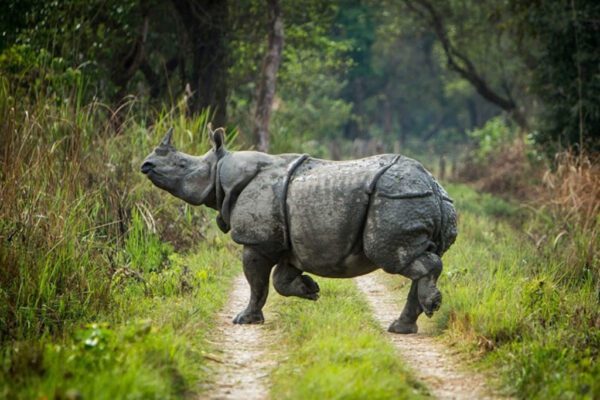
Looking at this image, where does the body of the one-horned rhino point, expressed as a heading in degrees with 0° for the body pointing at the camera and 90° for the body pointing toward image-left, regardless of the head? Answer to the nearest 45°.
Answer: approximately 90°

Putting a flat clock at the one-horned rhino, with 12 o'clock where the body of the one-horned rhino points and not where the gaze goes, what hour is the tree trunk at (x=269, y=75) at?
The tree trunk is roughly at 3 o'clock from the one-horned rhino.

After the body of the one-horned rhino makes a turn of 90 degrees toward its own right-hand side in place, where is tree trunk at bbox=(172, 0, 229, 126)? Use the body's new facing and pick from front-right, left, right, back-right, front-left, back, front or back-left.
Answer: front
